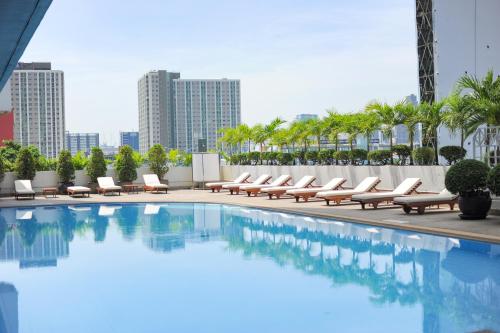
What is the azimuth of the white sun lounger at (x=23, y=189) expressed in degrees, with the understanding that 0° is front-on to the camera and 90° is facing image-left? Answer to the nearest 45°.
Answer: approximately 0°

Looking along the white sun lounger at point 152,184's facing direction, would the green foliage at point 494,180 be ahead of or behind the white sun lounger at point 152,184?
ahead

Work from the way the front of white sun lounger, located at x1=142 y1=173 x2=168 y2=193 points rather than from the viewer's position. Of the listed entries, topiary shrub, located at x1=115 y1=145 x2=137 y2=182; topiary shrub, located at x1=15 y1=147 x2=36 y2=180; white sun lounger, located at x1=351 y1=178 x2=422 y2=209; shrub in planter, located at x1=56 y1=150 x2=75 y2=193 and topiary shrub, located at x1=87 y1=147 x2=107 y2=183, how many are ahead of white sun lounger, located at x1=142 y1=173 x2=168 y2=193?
1

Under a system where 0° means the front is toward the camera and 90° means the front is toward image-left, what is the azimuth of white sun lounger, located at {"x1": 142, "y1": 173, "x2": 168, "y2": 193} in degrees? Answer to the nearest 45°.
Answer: approximately 315°

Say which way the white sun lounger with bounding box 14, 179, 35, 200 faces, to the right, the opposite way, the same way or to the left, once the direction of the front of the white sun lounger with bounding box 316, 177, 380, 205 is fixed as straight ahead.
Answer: to the left

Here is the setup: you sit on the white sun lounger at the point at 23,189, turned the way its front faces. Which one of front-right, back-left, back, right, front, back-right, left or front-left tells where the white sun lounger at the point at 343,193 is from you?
front-left

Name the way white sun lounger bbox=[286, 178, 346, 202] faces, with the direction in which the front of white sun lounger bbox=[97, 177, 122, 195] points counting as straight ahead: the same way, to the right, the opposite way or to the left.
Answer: to the right

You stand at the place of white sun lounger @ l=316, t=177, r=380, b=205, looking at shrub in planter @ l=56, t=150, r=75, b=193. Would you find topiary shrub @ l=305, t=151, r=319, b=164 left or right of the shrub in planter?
right

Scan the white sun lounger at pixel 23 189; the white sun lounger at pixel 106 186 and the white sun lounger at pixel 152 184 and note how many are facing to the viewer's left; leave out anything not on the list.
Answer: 0

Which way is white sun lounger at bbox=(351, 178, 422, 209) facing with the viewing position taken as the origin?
facing the viewer and to the left of the viewer

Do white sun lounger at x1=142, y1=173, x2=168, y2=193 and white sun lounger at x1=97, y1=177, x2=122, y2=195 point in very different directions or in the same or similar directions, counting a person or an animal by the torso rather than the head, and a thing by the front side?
same or similar directions

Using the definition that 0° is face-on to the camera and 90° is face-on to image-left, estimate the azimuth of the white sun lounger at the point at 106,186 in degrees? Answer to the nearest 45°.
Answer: approximately 315°

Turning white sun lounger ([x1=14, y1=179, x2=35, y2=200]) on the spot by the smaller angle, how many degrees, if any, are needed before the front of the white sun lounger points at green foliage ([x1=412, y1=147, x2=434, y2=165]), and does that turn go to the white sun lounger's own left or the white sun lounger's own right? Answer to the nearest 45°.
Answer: approximately 45° to the white sun lounger's own left

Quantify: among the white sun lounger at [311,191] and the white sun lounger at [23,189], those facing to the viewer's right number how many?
0

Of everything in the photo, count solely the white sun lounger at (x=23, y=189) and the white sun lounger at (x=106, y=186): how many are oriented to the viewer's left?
0
